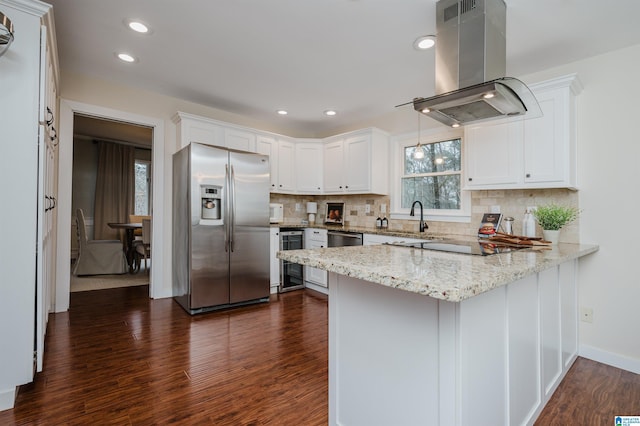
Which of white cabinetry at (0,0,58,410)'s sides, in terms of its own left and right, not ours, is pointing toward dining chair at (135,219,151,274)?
left

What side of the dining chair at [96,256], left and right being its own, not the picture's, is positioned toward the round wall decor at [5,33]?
right

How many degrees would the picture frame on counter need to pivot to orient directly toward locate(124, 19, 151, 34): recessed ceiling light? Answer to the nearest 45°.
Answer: approximately 45° to its right

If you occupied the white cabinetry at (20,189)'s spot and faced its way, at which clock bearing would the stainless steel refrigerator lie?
The stainless steel refrigerator is roughly at 11 o'clock from the white cabinetry.

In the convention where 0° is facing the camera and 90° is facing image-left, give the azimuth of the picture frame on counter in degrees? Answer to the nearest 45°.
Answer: approximately 0°

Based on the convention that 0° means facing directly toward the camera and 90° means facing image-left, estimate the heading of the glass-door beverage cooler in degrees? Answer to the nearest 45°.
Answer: approximately 315°

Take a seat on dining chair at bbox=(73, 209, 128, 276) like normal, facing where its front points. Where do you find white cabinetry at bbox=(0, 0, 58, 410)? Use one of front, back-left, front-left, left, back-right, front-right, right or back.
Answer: right

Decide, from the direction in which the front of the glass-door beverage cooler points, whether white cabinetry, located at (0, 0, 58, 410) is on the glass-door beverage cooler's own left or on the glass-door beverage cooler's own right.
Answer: on the glass-door beverage cooler's own right

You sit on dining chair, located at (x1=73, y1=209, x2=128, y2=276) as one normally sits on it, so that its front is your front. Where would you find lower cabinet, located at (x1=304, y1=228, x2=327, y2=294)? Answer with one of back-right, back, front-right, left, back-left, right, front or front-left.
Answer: front-right

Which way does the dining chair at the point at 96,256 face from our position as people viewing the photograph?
facing to the right of the viewer

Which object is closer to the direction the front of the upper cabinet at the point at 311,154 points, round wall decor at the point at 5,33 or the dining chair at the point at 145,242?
the round wall decor

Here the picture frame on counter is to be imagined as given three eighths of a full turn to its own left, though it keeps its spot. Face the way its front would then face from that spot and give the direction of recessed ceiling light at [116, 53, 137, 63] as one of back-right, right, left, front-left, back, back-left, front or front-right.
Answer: back

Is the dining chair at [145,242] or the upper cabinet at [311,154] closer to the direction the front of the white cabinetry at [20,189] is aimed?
the upper cabinet

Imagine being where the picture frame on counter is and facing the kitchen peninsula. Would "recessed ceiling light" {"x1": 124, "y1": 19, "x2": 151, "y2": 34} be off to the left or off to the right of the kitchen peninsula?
right

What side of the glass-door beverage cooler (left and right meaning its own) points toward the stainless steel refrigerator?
right
